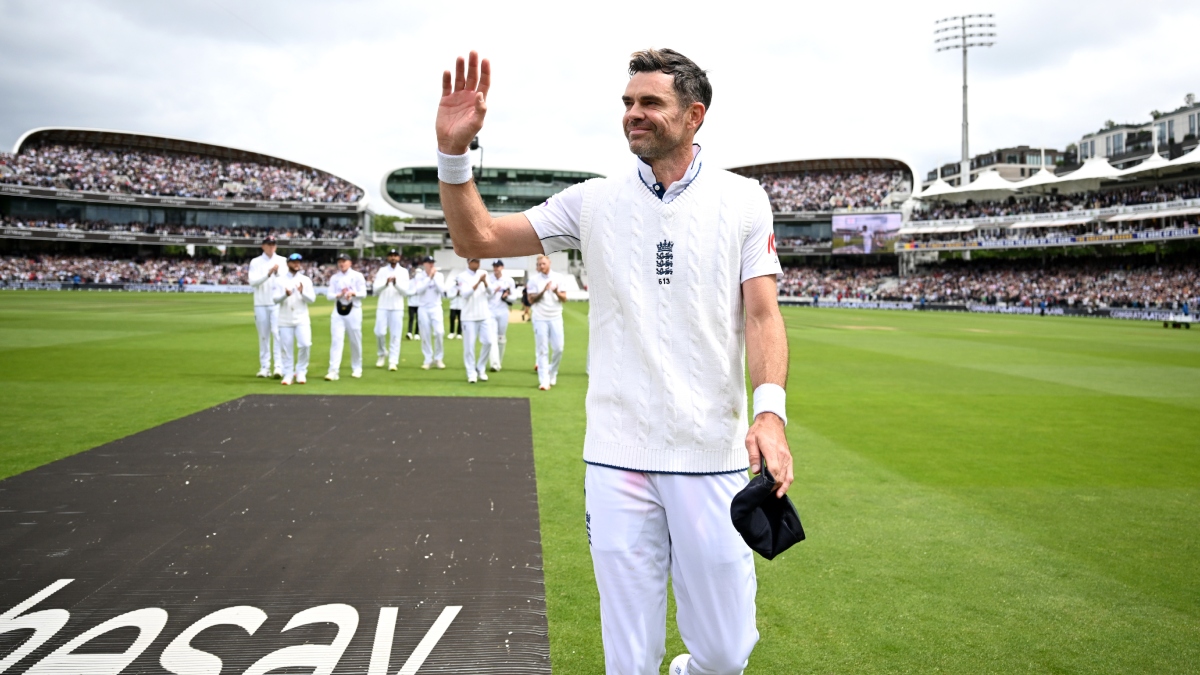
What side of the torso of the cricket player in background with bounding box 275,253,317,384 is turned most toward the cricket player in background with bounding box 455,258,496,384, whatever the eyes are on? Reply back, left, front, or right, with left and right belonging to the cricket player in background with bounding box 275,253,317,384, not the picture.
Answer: left

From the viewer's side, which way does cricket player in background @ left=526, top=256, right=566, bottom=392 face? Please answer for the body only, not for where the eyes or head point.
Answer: toward the camera

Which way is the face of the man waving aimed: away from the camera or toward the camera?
toward the camera

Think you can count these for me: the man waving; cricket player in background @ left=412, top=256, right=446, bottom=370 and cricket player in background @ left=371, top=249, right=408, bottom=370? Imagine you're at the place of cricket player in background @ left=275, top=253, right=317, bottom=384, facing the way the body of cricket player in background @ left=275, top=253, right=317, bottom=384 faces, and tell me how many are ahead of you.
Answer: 1

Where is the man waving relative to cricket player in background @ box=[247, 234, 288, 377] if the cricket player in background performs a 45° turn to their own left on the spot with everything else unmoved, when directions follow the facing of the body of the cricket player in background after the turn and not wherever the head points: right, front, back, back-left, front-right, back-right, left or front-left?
front-right

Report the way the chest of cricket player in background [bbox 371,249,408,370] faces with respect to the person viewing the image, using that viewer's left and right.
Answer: facing the viewer

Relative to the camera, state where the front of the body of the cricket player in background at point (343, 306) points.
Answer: toward the camera

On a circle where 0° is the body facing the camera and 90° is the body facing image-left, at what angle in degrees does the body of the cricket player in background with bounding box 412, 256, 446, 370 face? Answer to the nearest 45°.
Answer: approximately 0°

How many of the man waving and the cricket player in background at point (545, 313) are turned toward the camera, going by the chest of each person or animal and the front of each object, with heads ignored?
2

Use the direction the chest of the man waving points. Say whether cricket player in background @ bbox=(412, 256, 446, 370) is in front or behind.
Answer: behind

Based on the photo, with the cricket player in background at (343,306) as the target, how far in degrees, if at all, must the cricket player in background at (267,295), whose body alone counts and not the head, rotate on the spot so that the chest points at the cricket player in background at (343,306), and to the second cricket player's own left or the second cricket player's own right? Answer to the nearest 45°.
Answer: approximately 90° to the second cricket player's own left

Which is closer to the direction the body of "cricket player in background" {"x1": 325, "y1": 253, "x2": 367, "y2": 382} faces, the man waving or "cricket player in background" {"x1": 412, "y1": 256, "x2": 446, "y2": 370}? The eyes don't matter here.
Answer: the man waving

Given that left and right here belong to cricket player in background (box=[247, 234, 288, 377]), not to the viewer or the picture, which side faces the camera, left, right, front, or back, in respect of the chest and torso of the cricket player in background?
front

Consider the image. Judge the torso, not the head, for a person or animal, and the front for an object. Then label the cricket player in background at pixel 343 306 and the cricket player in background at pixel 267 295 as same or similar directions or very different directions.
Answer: same or similar directions

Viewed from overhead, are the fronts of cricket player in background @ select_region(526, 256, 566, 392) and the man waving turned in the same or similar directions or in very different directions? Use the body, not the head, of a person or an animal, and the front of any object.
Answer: same or similar directions
